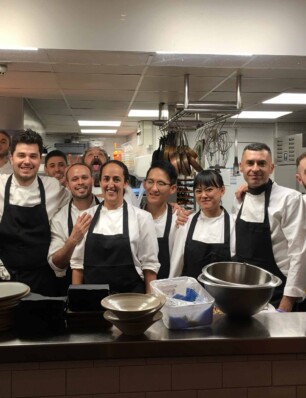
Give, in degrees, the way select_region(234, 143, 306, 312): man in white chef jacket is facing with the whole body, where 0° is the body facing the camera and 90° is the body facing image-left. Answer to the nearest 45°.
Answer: approximately 45°

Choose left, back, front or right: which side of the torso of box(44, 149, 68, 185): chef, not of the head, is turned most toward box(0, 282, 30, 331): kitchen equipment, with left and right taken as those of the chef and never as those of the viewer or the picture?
front

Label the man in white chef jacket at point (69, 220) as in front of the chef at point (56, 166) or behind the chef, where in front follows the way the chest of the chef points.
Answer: in front

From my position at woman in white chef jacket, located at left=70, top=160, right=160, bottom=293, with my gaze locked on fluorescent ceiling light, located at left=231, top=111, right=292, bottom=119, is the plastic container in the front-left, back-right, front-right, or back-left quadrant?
back-right

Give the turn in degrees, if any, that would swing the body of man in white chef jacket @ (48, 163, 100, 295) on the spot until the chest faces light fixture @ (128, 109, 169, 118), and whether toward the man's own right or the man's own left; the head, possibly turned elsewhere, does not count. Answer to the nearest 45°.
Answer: approximately 135° to the man's own left

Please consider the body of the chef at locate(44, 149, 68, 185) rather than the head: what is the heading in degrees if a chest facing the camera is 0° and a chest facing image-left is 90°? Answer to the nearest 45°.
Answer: approximately 0°

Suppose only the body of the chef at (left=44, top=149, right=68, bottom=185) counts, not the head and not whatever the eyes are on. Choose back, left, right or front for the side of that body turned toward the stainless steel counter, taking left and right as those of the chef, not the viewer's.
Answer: front

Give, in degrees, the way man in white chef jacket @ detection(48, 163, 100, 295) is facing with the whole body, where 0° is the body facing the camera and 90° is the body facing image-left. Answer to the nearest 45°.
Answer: approximately 315°

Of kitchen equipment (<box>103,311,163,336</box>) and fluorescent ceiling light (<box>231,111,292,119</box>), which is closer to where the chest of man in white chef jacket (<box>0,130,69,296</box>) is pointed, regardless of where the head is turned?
the kitchen equipment
